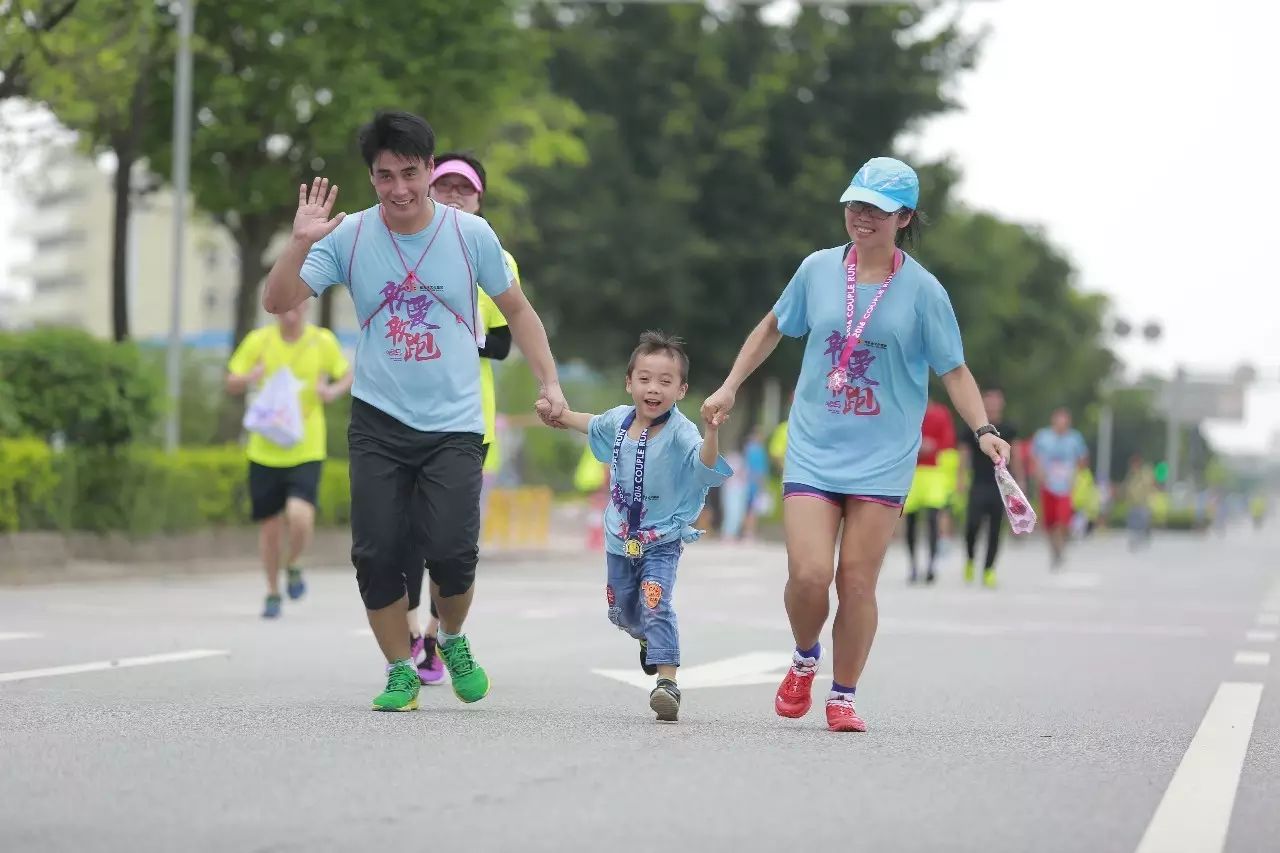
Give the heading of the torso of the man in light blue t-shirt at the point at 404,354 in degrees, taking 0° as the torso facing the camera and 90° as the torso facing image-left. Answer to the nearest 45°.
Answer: approximately 0°

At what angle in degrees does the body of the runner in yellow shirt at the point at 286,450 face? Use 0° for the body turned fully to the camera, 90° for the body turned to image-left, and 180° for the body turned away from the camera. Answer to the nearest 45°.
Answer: approximately 0°

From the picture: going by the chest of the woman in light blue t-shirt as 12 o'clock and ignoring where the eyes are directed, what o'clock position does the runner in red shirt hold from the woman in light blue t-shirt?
The runner in red shirt is roughly at 6 o'clock from the woman in light blue t-shirt.

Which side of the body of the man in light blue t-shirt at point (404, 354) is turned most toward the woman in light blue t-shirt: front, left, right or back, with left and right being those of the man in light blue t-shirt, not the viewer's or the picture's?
left

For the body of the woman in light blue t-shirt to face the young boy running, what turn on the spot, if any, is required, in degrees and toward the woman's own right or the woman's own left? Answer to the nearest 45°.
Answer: approximately 90° to the woman's own right

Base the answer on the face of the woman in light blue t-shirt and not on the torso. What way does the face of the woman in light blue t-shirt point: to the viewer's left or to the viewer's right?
to the viewer's left

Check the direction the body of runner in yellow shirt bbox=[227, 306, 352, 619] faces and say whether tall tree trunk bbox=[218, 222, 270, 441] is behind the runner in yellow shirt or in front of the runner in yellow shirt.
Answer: behind

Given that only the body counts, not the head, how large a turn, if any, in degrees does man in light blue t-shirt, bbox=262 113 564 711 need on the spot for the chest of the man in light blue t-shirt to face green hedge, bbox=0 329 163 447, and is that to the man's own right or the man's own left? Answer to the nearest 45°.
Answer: approximately 180°

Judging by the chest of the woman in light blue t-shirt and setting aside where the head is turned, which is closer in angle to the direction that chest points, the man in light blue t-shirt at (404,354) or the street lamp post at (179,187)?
the man in light blue t-shirt

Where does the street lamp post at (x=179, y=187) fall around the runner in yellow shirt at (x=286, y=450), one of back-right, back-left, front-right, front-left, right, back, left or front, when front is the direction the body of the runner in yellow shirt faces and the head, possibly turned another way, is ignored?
back
